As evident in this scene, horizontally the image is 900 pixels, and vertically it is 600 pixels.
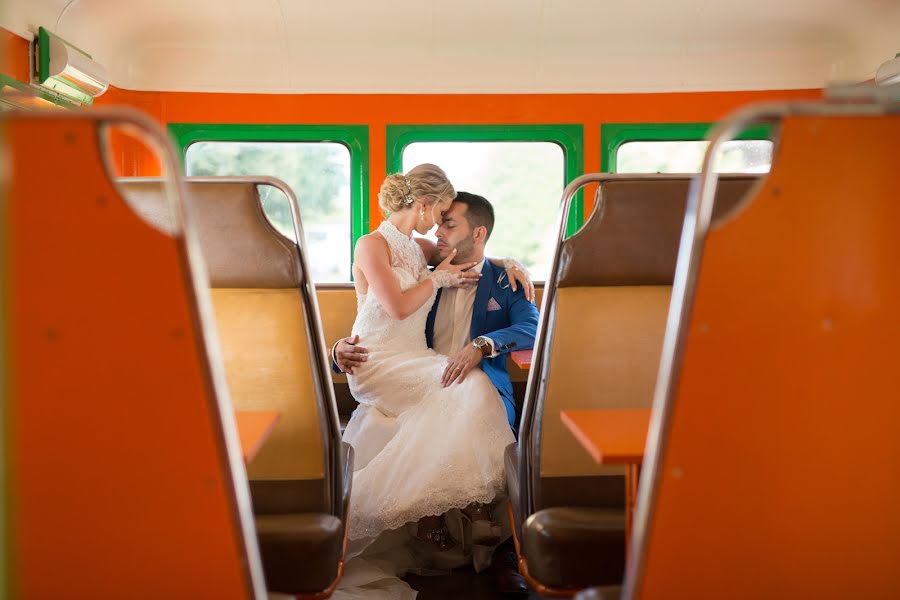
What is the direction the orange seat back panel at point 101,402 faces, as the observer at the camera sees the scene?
facing away from the viewer

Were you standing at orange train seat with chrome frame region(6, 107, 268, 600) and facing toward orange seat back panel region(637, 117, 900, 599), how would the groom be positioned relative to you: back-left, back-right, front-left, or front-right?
front-left

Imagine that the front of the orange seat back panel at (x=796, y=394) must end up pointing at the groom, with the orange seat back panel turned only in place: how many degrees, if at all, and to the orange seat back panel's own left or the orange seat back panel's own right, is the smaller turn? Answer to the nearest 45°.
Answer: approximately 45° to the orange seat back panel's own left

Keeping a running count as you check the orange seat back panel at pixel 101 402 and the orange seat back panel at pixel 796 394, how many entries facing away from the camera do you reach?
2

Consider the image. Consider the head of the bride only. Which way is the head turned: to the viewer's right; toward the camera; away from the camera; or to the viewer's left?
to the viewer's right

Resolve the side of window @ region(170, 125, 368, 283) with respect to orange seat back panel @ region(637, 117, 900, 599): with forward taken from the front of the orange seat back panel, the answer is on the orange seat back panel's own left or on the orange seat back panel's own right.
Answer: on the orange seat back panel's own left

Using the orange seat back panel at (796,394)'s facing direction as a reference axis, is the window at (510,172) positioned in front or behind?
in front

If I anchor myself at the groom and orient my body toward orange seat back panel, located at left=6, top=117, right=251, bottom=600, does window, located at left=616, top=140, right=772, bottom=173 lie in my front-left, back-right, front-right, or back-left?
back-left

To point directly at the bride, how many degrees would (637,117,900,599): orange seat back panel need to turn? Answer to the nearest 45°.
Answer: approximately 45° to its left

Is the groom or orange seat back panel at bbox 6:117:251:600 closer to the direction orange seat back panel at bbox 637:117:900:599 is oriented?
the groom

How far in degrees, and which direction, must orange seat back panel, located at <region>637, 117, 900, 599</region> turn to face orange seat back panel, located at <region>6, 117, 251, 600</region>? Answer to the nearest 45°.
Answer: approximately 135° to its left

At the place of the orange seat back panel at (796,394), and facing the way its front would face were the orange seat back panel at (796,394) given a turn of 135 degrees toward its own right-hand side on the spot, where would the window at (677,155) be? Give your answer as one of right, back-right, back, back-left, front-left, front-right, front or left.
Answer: back-left

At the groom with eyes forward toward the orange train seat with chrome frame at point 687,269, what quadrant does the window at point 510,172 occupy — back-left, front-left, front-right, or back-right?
back-left

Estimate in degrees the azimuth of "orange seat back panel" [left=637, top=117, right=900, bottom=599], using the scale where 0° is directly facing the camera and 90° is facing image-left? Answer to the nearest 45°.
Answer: approximately 180°
